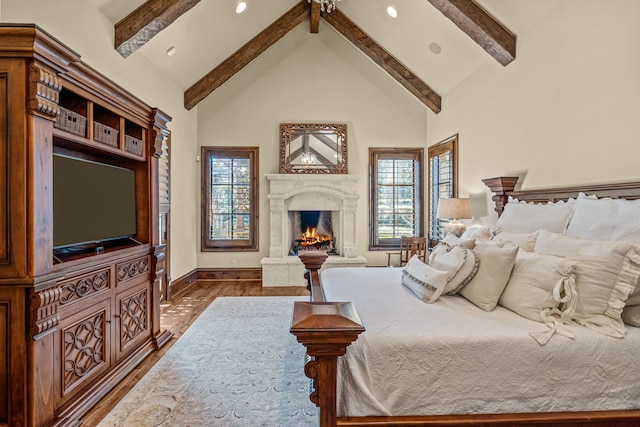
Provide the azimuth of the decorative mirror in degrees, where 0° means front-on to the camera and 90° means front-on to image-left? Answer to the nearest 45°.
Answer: approximately 0°

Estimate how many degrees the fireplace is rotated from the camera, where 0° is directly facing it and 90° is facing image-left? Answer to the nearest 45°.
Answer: approximately 0°

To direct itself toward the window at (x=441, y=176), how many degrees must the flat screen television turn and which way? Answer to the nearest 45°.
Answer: approximately 45° to its left

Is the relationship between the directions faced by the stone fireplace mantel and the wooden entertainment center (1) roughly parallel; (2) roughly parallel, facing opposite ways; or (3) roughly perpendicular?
roughly perpendicular

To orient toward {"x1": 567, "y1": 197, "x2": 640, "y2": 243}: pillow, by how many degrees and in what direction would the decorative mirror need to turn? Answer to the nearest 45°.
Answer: approximately 45° to its left

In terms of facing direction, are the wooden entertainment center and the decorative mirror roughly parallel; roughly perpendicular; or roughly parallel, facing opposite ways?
roughly perpendicular

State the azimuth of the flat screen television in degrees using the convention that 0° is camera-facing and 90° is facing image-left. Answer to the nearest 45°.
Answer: approximately 315°

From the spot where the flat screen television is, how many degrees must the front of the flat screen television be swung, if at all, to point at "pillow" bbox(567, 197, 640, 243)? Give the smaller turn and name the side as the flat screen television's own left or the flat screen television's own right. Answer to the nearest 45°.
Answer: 0° — it already faces it

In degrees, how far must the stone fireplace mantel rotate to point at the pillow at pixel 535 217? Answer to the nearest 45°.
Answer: approximately 45° to its left

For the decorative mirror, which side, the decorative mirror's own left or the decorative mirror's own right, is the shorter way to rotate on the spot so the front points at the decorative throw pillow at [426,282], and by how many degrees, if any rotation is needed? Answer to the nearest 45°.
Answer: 0° — it already faces it

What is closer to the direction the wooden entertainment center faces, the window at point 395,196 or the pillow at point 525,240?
the pillow
